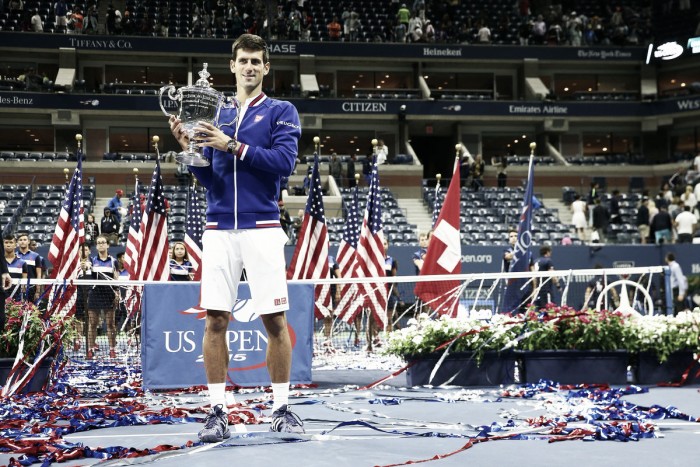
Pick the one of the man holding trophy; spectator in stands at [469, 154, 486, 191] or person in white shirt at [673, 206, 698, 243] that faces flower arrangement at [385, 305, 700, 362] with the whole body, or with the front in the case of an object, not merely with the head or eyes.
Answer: the spectator in stands

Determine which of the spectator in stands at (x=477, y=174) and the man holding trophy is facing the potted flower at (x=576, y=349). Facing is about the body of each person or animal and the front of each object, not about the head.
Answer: the spectator in stands

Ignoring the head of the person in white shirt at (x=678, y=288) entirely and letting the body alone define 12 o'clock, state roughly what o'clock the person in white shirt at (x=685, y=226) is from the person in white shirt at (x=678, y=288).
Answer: the person in white shirt at (x=685, y=226) is roughly at 3 o'clock from the person in white shirt at (x=678, y=288).

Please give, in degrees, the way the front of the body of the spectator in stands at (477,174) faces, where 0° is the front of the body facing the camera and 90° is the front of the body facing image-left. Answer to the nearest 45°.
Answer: approximately 0°

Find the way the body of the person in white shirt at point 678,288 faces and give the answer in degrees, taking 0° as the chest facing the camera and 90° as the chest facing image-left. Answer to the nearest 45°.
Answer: approximately 90°

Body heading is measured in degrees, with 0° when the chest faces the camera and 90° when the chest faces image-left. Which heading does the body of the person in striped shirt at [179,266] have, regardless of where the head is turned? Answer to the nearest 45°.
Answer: approximately 0°

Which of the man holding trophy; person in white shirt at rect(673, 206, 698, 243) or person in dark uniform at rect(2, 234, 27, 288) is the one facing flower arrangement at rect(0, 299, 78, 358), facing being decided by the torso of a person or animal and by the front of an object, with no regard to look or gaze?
the person in dark uniform
